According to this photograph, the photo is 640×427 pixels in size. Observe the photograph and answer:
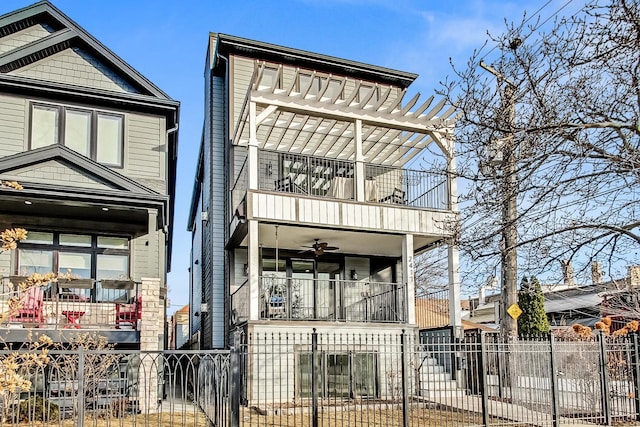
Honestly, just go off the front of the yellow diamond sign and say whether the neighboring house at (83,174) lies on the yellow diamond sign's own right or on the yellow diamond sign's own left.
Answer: on the yellow diamond sign's own right

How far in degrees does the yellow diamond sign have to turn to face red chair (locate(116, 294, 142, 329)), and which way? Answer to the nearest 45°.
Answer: approximately 90° to its right

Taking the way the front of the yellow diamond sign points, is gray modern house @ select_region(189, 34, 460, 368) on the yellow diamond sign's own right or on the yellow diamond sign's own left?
on the yellow diamond sign's own right

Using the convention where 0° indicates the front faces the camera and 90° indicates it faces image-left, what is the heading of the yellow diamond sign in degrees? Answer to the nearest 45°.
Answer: approximately 0°

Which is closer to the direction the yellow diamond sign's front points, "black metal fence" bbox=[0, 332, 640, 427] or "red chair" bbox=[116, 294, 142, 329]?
the black metal fence

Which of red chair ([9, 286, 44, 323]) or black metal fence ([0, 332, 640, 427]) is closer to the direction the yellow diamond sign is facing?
the black metal fence
